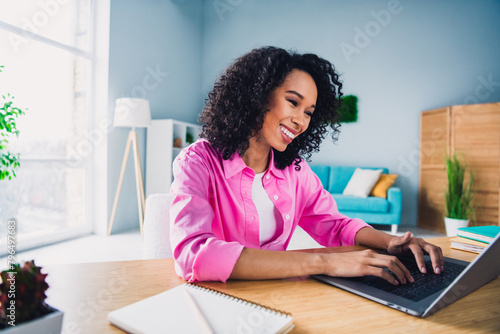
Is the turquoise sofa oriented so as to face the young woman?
yes

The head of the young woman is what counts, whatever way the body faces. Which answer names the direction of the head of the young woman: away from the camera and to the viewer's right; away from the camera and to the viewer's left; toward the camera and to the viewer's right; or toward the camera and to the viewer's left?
toward the camera and to the viewer's right

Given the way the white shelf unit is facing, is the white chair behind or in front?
in front

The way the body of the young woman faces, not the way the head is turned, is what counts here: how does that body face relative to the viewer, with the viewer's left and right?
facing the viewer and to the right of the viewer

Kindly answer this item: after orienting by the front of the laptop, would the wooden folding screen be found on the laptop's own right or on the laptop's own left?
on the laptop's own right

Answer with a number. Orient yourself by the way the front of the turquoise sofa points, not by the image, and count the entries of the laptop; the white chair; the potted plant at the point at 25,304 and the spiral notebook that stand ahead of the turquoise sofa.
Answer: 4

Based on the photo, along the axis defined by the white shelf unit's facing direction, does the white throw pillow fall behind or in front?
in front

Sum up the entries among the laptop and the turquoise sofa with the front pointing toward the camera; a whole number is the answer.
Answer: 1

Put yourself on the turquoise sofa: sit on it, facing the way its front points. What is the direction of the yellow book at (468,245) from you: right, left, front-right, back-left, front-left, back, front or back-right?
front

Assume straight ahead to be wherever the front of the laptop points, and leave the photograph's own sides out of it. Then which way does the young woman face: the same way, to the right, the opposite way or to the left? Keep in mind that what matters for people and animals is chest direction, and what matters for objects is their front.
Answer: the opposite way

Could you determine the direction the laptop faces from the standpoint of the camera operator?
facing away from the viewer and to the left of the viewer

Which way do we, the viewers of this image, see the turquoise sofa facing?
facing the viewer

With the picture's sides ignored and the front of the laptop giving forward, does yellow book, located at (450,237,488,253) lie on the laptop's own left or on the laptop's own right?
on the laptop's own right

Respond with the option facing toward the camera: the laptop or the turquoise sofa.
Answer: the turquoise sofa

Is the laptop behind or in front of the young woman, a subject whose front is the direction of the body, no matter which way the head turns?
in front
